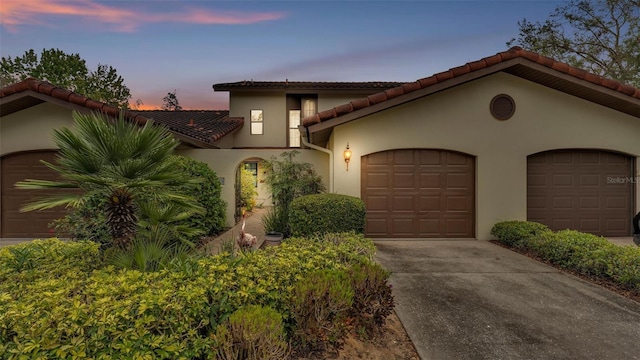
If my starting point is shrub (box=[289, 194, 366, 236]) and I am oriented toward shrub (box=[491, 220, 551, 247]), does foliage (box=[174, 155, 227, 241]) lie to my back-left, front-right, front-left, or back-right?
back-left

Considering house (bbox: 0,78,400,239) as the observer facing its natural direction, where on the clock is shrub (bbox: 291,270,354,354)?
The shrub is roughly at 11 o'clock from the house.

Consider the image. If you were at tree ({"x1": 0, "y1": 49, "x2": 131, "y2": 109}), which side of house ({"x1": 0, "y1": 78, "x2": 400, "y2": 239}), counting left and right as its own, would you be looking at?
back

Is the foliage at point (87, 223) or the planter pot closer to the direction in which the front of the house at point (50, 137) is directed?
the foliage

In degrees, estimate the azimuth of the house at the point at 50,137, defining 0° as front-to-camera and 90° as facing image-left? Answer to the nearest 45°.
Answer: approximately 0°

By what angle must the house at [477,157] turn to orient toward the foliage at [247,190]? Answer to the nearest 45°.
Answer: approximately 135° to its right

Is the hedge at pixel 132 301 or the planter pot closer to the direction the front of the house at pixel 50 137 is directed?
the hedge

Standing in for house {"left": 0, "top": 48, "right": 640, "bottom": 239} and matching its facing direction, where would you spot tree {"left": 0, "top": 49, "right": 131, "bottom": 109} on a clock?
The tree is roughly at 4 o'clock from the house.

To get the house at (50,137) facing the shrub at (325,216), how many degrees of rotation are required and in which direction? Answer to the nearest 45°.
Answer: approximately 45° to its left
